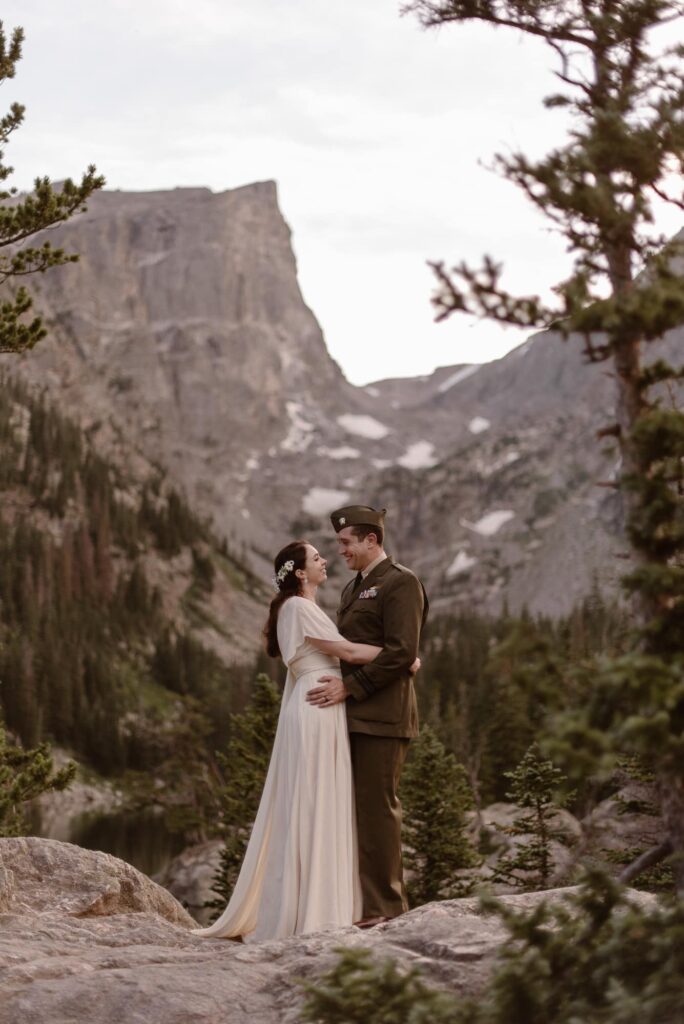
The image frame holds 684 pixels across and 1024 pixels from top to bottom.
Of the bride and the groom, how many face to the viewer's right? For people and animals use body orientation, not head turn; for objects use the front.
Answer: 1

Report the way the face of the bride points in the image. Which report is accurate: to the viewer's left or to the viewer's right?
to the viewer's right

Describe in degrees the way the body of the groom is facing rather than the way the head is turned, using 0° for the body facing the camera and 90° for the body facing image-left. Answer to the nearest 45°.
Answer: approximately 45°

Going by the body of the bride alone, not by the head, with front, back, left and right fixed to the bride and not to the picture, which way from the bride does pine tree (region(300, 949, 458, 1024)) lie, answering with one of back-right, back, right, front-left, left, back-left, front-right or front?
right

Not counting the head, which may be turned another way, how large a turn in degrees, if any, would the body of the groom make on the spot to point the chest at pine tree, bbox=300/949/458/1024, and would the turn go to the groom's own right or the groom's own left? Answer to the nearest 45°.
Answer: approximately 45° to the groom's own left

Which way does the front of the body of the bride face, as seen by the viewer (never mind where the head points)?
to the viewer's right

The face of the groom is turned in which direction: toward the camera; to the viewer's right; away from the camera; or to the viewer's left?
to the viewer's left

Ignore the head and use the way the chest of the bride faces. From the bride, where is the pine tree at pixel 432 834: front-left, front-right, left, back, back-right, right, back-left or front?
left

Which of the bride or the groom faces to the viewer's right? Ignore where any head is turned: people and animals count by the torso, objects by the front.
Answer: the bride

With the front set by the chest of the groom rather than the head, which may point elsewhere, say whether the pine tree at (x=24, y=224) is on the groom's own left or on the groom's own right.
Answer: on the groom's own right
